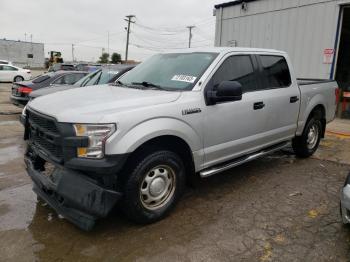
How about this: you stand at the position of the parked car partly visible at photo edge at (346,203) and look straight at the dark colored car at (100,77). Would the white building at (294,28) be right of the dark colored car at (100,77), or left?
right

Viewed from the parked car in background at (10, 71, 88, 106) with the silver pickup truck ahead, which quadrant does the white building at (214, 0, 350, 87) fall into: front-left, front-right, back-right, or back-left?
front-left

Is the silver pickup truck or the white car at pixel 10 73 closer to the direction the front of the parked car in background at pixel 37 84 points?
the white car

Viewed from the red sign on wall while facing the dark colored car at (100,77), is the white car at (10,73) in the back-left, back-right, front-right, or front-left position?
front-right

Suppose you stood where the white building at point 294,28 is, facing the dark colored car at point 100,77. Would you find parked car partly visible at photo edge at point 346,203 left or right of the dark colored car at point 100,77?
left

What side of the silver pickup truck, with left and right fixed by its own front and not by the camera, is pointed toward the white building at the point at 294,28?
back

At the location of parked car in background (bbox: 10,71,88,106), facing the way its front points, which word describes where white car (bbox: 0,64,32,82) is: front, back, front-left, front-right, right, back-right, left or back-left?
front-left

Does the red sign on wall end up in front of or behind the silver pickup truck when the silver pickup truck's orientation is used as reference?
behind

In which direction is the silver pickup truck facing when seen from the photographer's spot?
facing the viewer and to the left of the viewer

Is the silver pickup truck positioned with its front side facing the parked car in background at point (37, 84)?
no

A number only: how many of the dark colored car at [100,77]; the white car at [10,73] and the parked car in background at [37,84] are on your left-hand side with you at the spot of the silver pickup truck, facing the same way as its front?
0
